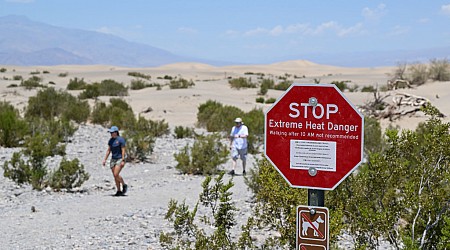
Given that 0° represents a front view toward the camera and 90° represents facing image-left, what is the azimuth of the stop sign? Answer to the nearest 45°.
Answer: approximately 0°

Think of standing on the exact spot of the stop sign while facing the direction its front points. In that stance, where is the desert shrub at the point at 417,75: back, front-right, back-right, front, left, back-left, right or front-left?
back

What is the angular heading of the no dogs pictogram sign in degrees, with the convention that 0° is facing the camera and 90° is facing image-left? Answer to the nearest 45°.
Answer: approximately 0°

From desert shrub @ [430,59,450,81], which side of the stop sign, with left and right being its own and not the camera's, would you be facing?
back

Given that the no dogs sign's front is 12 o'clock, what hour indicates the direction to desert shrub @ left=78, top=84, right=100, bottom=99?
The desert shrub is roughly at 5 o'clock from the no dogs sign.

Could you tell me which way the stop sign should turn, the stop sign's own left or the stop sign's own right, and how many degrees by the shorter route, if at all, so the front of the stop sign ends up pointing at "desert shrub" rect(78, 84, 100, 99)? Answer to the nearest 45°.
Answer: approximately 135° to the stop sign's own right

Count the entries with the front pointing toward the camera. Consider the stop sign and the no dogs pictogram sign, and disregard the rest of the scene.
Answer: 2

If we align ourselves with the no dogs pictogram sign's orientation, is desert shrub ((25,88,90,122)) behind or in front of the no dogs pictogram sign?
behind

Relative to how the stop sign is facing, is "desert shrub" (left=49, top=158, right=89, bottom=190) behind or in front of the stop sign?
behind

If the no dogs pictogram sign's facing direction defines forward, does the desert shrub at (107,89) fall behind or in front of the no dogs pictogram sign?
behind
